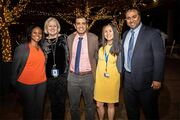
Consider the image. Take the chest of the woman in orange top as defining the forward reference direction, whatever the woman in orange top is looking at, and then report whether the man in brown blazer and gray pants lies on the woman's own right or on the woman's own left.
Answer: on the woman's own left

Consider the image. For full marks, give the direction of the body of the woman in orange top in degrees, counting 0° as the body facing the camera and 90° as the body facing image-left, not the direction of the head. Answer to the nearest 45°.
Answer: approximately 315°

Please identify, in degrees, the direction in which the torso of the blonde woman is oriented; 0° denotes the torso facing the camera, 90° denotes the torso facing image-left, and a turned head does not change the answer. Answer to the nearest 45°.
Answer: approximately 0°

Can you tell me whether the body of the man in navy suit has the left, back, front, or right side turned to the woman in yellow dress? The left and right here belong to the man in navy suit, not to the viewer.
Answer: right

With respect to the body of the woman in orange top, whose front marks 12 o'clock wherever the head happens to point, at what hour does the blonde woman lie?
The blonde woman is roughly at 10 o'clock from the woman in orange top.

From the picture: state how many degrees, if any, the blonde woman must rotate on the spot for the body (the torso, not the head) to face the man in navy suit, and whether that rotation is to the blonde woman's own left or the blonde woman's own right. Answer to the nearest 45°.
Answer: approximately 90° to the blonde woman's own left
